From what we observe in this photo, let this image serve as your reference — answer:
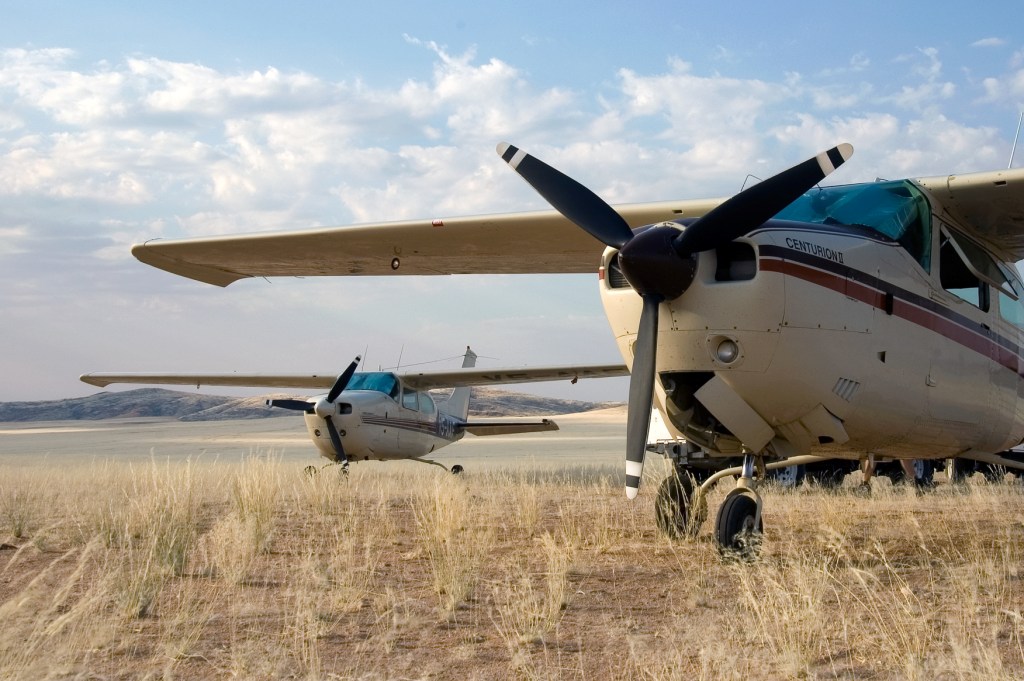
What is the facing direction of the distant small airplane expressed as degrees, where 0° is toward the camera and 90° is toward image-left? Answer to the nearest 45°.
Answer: approximately 45°

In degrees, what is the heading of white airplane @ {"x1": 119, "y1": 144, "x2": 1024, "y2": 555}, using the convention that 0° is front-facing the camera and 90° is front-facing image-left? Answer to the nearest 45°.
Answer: approximately 45°

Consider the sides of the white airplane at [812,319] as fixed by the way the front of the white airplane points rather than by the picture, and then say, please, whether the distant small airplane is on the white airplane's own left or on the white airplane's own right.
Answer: on the white airplane's own right

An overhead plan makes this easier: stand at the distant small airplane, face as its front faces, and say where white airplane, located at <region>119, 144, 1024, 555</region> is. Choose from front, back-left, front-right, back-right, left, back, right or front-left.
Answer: front-left
